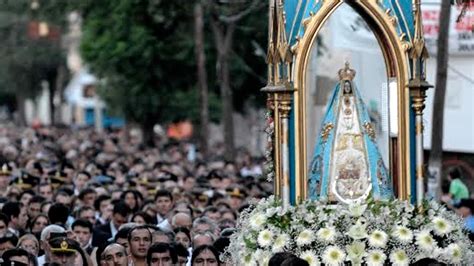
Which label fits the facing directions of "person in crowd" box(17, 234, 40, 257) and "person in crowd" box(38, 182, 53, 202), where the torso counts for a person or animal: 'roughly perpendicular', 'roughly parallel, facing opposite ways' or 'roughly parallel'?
roughly parallel

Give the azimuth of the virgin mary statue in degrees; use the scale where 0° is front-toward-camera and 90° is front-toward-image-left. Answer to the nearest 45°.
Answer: approximately 0°

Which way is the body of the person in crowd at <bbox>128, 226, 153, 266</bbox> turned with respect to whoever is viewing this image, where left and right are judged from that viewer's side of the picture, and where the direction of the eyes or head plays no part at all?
facing the viewer

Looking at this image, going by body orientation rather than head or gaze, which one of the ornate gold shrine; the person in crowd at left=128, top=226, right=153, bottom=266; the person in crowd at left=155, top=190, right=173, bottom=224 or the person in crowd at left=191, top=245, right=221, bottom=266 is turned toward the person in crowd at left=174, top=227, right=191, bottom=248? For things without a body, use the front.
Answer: the person in crowd at left=155, top=190, right=173, bottom=224

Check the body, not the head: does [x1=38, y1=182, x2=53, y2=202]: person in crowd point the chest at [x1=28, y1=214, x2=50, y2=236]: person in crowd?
yes

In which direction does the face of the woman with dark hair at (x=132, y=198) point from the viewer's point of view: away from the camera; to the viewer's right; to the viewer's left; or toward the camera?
toward the camera

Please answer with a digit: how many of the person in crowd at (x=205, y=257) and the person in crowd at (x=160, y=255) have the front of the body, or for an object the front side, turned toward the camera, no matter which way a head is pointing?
2

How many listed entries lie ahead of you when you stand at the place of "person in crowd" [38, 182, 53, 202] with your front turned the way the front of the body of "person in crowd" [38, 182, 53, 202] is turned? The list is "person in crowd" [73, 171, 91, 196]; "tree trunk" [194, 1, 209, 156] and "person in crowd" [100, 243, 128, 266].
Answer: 1

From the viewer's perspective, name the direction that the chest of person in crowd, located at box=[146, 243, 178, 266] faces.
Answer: toward the camera

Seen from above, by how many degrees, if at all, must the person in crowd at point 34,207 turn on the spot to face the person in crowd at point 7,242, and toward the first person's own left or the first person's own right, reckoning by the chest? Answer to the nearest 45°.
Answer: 0° — they already face them

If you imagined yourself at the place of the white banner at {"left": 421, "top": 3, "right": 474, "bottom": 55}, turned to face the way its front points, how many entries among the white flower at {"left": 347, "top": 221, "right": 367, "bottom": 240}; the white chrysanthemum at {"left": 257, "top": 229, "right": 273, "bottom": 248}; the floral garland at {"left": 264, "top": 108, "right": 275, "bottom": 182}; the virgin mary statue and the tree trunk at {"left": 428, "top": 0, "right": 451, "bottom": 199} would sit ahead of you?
5

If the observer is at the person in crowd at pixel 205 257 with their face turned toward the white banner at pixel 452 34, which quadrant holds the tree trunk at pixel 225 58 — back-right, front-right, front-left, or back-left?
front-left

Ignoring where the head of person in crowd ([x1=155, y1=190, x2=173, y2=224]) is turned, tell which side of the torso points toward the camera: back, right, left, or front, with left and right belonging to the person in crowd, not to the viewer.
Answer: front

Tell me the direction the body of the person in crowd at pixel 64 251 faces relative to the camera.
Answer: toward the camera

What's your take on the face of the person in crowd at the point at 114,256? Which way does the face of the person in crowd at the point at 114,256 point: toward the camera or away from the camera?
toward the camera

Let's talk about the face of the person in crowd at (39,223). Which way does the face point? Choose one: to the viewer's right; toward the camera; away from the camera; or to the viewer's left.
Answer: toward the camera
